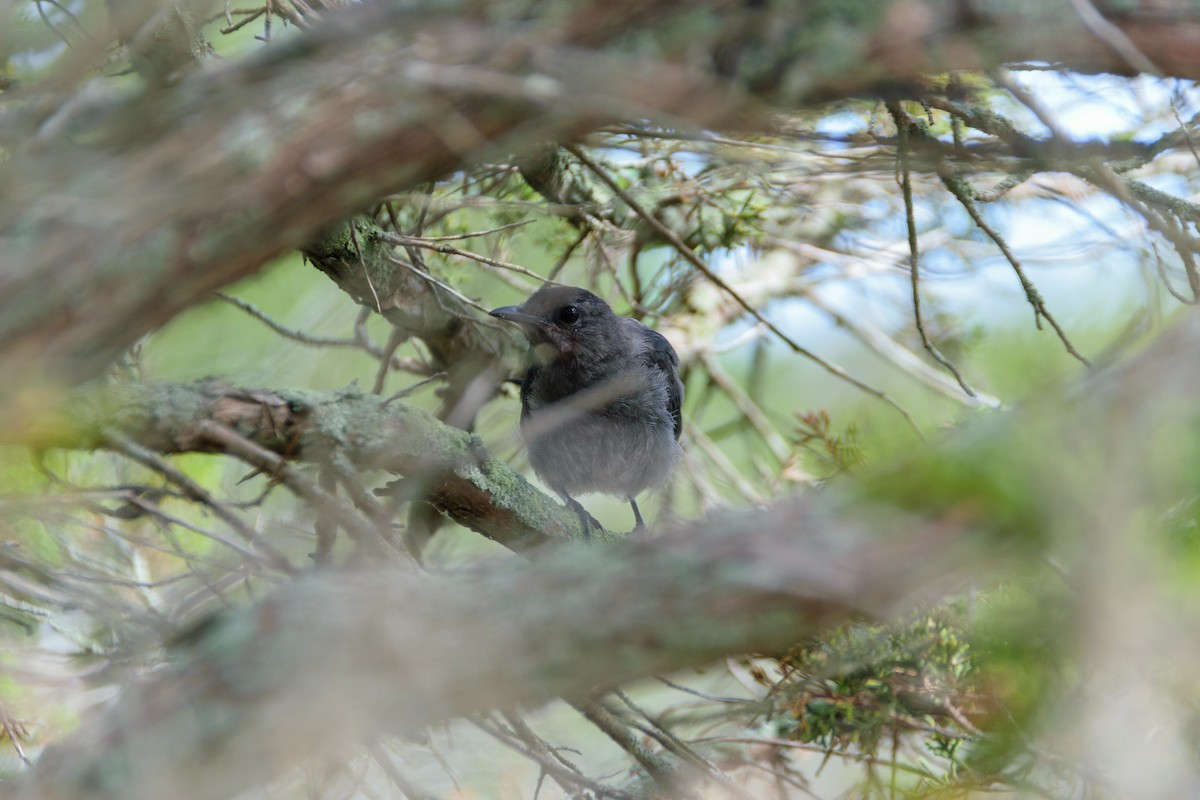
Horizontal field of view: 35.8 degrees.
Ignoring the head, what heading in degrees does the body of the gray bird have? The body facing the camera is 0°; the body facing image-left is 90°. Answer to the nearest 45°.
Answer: approximately 45°

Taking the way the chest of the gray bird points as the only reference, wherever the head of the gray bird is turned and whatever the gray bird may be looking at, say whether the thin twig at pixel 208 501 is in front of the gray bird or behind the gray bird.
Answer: in front

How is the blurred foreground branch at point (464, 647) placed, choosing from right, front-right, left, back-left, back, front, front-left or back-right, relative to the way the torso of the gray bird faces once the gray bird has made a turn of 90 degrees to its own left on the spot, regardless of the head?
front-right
